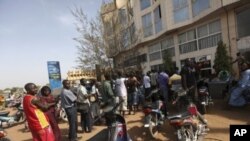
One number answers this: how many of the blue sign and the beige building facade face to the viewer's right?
0

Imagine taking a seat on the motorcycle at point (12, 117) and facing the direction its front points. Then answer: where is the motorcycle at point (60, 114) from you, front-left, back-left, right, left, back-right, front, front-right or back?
front-right

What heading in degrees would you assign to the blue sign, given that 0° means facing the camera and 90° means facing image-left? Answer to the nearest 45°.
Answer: approximately 0°

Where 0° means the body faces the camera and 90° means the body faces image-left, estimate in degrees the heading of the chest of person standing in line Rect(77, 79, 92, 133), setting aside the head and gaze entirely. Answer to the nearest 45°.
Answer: approximately 270°

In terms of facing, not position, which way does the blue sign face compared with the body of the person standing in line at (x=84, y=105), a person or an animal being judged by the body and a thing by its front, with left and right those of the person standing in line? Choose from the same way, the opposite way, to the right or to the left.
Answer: to the right

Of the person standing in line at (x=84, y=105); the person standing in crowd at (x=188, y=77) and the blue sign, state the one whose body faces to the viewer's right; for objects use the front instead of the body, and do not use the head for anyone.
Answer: the person standing in line at (x=84, y=105)
